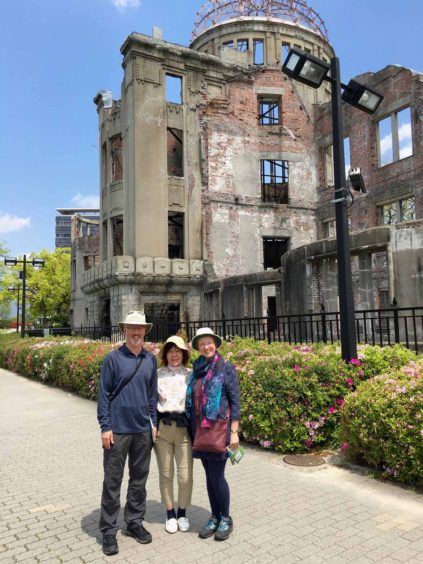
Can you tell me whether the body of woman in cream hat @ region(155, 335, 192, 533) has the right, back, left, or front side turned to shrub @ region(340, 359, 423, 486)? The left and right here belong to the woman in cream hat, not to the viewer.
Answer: left

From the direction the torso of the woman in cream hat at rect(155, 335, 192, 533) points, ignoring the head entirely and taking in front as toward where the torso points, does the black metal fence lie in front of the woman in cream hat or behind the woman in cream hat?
behind

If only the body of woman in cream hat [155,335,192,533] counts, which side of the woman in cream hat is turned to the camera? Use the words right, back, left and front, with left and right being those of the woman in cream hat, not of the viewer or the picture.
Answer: front

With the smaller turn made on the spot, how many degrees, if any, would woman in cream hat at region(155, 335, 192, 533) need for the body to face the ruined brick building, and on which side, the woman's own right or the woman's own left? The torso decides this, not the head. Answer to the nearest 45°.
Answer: approximately 180°
